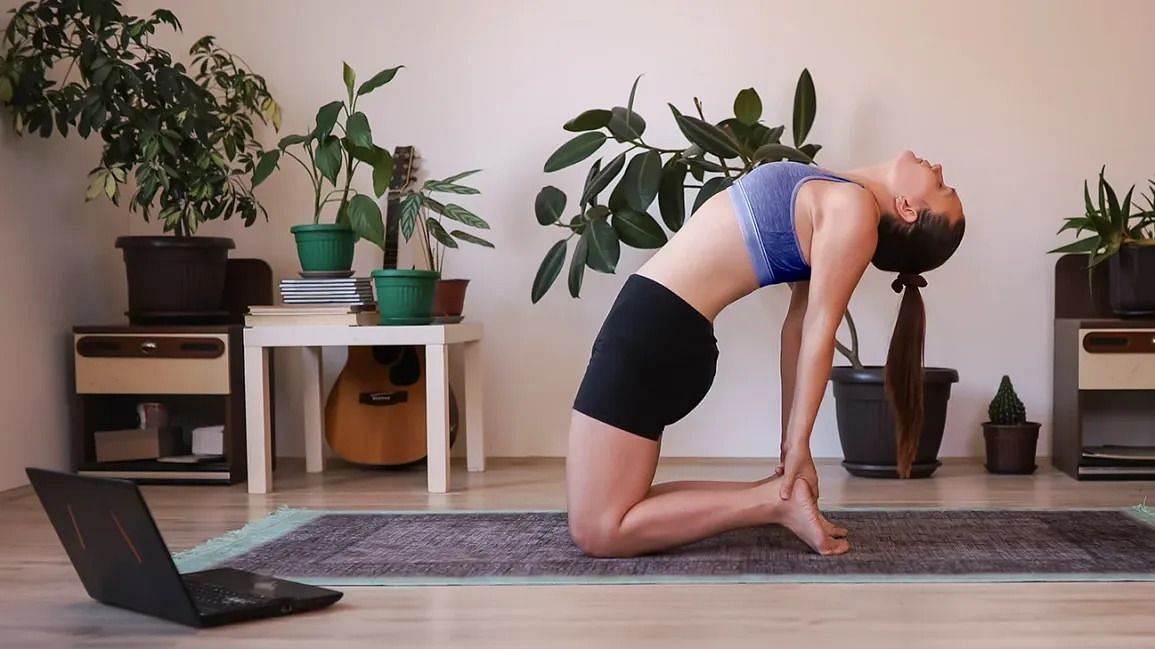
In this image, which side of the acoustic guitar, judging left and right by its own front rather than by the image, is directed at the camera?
front

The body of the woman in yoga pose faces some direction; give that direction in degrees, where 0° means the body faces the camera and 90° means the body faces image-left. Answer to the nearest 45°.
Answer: approximately 90°

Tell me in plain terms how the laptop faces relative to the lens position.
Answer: facing away from the viewer and to the right of the viewer

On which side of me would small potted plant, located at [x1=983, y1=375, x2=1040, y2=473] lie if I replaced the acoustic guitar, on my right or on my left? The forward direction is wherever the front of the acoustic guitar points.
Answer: on my left

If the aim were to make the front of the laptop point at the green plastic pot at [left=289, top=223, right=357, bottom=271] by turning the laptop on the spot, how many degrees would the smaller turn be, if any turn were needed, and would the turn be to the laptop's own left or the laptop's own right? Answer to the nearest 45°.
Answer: approximately 45° to the laptop's own left

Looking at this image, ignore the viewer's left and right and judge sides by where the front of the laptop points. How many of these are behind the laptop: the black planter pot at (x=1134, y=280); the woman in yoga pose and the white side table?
0

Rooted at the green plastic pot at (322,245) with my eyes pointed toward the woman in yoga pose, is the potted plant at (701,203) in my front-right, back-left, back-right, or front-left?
front-left

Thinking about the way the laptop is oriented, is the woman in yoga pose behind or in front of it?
in front

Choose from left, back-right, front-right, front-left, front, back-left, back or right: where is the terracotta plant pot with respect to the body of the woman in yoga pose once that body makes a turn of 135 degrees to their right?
left

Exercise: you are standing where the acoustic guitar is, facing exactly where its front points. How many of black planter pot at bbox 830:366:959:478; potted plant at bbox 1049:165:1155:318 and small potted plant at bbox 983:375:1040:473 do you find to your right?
0

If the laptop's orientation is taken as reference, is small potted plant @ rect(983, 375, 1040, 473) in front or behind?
in front

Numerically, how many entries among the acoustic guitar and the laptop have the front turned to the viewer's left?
0

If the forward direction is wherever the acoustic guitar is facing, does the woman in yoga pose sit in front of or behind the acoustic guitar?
in front

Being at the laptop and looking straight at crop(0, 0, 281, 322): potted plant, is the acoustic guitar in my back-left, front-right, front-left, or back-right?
front-right

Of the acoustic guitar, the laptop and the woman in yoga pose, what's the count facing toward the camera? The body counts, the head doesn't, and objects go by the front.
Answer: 1

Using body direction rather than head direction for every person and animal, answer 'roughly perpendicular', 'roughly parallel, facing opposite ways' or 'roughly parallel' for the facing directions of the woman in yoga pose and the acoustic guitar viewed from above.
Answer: roughly perpendicular
